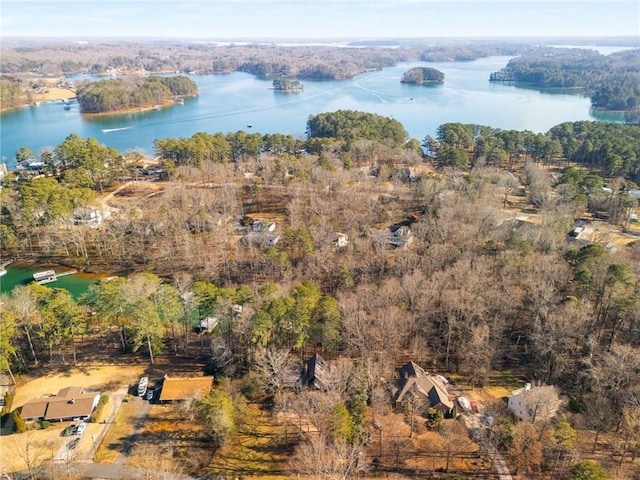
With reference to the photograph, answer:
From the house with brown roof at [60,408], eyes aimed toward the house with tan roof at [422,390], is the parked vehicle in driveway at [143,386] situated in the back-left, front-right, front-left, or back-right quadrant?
front-left

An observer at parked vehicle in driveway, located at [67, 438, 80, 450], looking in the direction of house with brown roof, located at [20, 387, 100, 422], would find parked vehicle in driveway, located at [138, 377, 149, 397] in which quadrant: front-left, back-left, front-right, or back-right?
front-right

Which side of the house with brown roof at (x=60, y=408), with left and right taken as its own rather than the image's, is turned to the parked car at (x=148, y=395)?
left

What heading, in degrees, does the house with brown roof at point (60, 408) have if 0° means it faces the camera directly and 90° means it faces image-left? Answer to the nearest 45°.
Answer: approximately 0°

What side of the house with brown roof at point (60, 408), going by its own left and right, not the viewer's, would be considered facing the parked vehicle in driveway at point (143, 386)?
left

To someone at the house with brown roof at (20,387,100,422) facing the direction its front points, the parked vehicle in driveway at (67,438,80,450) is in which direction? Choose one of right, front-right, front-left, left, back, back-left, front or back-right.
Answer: front

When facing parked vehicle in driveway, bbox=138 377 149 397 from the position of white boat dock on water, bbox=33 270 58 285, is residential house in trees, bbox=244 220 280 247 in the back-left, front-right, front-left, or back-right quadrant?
front-left

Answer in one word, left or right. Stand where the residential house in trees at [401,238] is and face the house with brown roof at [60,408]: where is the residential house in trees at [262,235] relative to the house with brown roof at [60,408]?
right

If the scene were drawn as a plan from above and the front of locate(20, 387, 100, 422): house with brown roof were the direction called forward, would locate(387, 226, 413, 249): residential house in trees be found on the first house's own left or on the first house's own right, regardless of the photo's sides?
on the first house's own left

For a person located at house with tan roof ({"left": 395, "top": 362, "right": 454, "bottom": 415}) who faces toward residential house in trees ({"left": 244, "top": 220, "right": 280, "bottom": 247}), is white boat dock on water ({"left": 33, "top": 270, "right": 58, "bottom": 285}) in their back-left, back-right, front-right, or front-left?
front-left

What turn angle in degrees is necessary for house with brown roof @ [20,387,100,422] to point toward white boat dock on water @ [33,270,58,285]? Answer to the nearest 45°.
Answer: approximately 180°

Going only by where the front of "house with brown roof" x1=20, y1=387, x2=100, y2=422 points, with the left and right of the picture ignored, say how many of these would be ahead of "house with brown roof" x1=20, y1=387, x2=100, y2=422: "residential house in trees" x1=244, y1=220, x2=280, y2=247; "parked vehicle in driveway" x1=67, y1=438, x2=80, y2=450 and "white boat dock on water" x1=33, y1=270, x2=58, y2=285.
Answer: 1

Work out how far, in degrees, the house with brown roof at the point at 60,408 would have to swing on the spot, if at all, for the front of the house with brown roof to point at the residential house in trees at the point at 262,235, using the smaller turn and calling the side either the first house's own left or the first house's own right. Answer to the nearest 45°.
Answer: approximately 135° to the first house's own left
